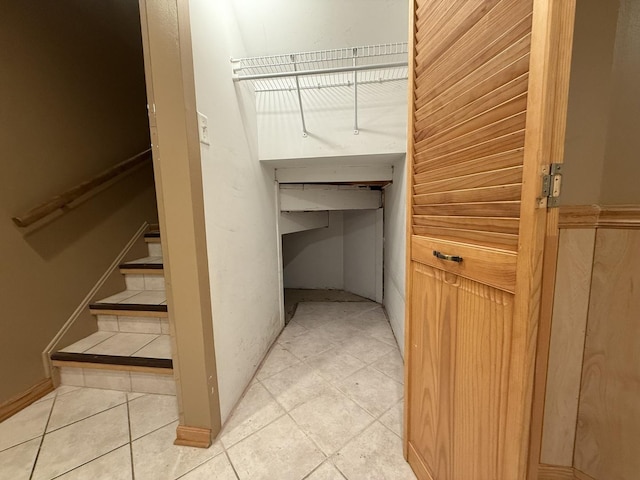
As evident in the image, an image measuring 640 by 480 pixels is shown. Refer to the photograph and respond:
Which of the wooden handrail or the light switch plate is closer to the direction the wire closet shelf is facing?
the light switch plate

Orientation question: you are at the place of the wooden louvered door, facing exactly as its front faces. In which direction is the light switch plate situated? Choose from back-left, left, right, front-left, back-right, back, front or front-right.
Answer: front-right

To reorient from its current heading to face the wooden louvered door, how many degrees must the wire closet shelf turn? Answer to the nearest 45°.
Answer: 0° — it already faces it

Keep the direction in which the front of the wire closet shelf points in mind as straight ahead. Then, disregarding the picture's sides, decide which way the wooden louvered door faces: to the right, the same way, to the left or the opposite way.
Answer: to the right

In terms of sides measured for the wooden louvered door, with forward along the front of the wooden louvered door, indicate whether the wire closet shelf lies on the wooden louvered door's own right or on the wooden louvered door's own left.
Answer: on the wooden louvered door's own right

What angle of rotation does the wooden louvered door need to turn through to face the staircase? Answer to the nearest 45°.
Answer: approximately 45° to its right

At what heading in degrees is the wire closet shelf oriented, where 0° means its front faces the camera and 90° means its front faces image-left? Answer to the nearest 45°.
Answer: approximately 0°

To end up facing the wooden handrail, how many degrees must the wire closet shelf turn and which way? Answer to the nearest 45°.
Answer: approximately 90° to its right

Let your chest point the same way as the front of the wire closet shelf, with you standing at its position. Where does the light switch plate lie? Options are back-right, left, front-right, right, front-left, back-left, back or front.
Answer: front-right

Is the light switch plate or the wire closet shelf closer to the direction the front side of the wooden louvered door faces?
the light switch plate

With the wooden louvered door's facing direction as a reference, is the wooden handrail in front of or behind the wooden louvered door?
in front
